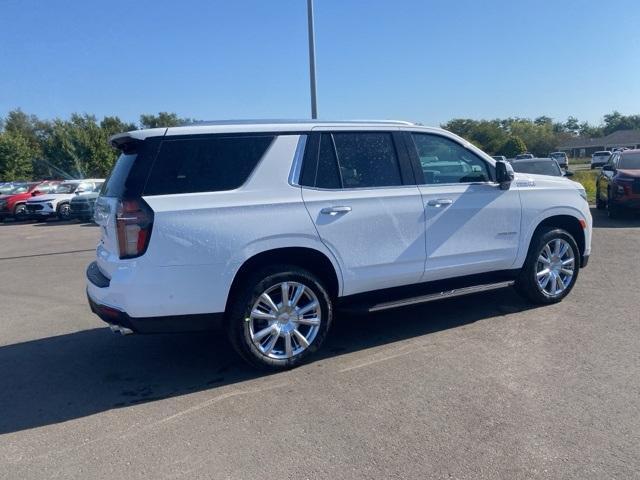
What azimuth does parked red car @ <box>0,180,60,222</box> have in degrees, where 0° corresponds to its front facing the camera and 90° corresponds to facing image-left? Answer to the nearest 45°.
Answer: approximately 45°

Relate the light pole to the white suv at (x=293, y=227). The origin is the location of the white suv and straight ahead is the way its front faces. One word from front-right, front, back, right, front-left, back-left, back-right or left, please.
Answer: front-left

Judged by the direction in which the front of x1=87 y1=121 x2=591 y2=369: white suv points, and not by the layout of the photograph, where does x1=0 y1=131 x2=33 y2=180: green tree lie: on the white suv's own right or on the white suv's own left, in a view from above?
on the white suv's own left

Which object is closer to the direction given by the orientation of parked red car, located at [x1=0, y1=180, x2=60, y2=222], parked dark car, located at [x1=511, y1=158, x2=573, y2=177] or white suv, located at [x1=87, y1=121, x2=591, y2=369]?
the white suv

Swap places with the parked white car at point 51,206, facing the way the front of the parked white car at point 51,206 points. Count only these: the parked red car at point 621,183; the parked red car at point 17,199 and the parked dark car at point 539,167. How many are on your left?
2

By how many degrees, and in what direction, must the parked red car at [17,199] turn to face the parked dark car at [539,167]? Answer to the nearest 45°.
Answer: approximately 90° to its left

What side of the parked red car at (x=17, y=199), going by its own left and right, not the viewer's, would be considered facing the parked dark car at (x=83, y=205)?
left

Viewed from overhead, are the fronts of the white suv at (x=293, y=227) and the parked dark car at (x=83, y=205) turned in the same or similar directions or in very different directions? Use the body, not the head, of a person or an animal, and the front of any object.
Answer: very different directions

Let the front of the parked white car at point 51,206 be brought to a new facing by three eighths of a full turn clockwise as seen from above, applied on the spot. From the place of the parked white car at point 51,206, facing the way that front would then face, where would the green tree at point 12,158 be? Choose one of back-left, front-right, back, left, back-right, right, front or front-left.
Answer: front

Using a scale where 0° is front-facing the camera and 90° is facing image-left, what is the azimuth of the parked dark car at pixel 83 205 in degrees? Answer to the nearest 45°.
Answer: approximately 45°

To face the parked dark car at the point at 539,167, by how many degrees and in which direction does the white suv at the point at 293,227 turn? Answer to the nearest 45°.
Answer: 0° — it already faces it

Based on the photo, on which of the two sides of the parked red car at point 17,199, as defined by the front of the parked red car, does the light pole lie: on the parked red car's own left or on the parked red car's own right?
on the parked red car's own left

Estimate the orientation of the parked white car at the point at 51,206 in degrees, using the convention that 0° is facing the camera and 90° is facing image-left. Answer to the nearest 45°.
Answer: approximately 45°

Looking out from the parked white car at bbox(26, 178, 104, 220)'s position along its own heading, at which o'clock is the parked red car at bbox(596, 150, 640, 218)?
The parked red car is roughly at 9 o'clock from the parked white car.
